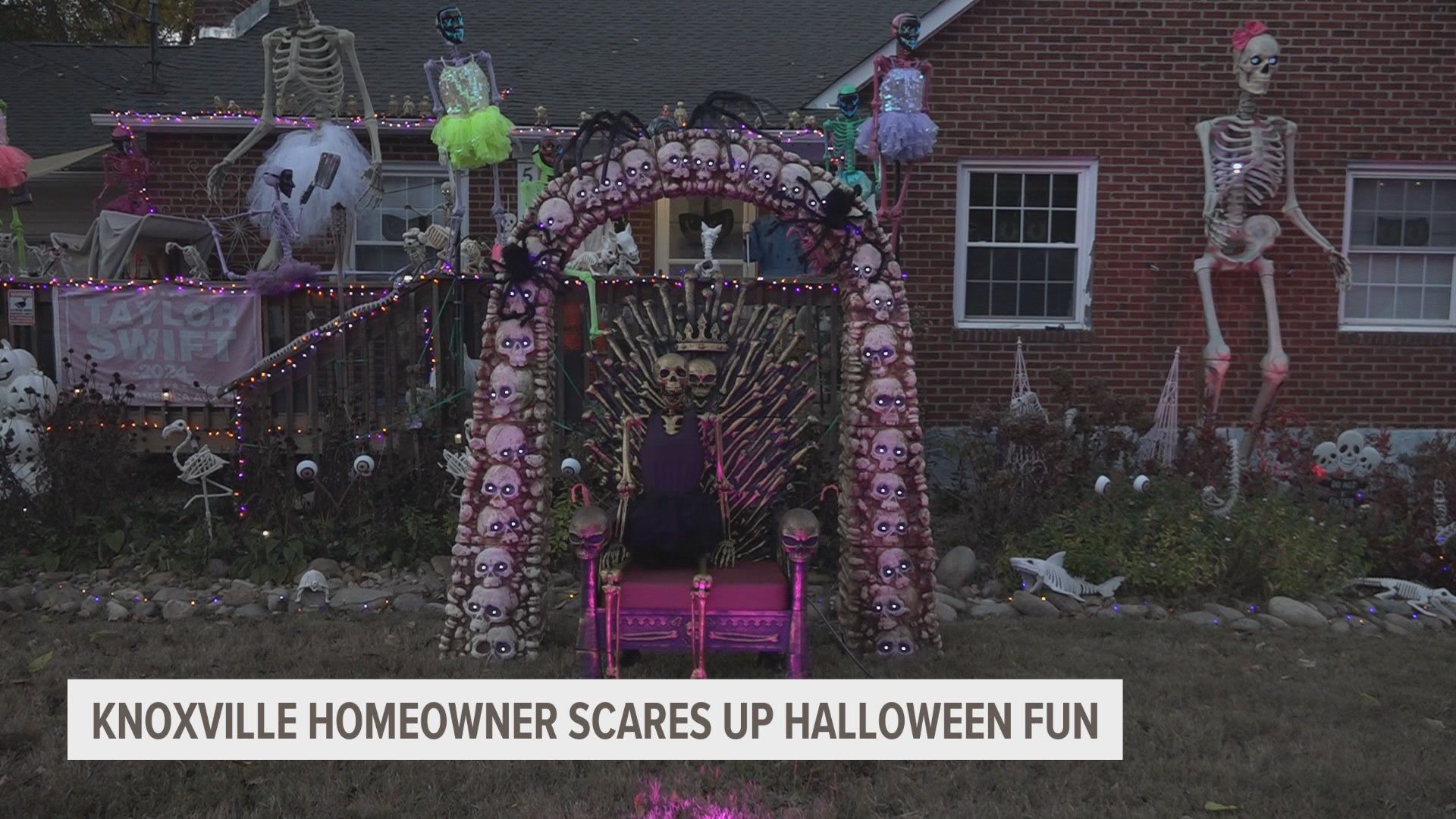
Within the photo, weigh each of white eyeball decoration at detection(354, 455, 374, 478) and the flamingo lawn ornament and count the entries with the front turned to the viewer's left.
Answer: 1

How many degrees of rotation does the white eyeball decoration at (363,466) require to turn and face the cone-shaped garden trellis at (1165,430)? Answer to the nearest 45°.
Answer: approximately 90° to its left

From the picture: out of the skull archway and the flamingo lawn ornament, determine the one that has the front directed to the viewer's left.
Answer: the flamingo lawn ornament

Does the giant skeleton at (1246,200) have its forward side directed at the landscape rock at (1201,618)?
yes

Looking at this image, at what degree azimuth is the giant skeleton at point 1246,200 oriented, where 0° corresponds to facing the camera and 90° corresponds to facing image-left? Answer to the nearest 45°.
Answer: approximately 0°

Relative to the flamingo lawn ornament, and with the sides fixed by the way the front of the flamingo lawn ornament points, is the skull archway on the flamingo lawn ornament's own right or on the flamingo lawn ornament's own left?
on the flamingo lawn ornament's own left

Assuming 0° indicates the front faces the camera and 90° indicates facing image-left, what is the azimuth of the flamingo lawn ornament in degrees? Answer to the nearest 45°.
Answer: approximately 90°

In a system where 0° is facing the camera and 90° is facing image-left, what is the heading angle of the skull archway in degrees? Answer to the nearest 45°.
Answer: approximately 0°

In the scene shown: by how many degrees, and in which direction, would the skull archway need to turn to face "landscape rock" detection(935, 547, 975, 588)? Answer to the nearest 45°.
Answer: approximately 135° to its left
